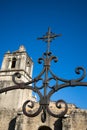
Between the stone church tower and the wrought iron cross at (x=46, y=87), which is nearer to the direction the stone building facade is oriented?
the wrought iron cross

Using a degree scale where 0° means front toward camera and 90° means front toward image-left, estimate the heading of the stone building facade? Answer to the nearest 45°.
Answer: approximately 0°

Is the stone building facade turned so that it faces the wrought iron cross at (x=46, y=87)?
yes
